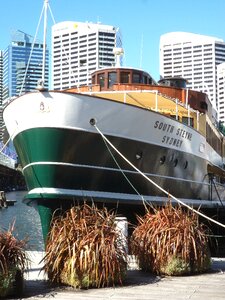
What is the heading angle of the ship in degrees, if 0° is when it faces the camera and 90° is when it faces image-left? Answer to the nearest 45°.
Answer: approximately 45°

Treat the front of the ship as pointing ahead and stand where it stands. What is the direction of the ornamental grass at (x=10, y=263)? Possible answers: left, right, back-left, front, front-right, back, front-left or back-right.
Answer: front-left

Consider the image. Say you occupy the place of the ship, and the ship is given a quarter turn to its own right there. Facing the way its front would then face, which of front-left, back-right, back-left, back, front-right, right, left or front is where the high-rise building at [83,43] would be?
front-right

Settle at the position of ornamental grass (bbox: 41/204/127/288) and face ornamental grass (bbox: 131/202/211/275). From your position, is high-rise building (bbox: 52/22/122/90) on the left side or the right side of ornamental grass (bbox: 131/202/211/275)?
left

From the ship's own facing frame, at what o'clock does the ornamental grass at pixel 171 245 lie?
The ornamental grass is roughly at 10 o'clock from the ship.
